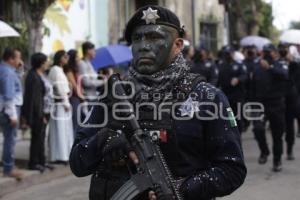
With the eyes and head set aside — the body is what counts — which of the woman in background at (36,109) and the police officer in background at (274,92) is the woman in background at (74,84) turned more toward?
the police officer in background

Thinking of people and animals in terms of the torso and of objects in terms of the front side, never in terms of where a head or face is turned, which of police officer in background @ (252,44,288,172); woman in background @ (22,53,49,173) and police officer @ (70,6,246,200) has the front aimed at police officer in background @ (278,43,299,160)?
the woman in background

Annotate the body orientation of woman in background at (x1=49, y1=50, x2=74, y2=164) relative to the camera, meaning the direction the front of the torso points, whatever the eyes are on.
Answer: to the viewer's right

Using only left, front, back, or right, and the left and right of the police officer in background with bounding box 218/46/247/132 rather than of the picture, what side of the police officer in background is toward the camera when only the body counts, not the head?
front

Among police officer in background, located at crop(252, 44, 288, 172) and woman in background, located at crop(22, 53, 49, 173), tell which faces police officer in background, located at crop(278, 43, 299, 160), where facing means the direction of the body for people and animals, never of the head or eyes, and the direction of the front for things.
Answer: the woman in background

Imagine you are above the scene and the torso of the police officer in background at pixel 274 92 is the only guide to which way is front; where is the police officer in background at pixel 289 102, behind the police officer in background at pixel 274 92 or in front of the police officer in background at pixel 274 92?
behind

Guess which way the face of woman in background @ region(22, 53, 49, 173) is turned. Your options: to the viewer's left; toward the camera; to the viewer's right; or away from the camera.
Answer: to the viewer's right

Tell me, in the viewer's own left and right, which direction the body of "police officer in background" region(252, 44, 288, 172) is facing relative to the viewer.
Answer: facing the viewer and to the left of the viewer

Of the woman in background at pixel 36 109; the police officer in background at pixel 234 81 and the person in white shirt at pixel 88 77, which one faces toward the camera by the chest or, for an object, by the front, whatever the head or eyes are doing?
the police officer in background

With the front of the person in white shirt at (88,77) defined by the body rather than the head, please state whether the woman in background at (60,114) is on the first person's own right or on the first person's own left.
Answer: on the first person's own right

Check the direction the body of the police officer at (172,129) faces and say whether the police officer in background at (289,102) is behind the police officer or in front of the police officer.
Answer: behind

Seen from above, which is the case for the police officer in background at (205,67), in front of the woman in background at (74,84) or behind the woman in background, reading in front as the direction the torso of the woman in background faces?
in front

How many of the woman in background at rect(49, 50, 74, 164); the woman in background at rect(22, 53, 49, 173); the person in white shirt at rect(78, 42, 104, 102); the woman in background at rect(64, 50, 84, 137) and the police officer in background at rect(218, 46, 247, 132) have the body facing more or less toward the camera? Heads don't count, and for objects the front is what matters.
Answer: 1

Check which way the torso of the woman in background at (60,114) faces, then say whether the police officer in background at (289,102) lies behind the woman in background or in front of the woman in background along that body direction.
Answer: in front

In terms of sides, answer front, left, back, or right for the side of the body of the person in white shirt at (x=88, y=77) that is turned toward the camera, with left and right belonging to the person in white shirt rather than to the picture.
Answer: right

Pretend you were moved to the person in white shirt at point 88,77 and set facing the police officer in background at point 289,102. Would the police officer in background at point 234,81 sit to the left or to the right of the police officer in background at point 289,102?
left

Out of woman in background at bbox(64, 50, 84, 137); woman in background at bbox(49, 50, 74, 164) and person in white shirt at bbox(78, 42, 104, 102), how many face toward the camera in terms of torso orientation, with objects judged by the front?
0

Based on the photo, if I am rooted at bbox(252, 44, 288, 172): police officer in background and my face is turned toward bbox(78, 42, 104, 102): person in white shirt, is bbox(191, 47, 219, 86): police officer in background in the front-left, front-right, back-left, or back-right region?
front-right
